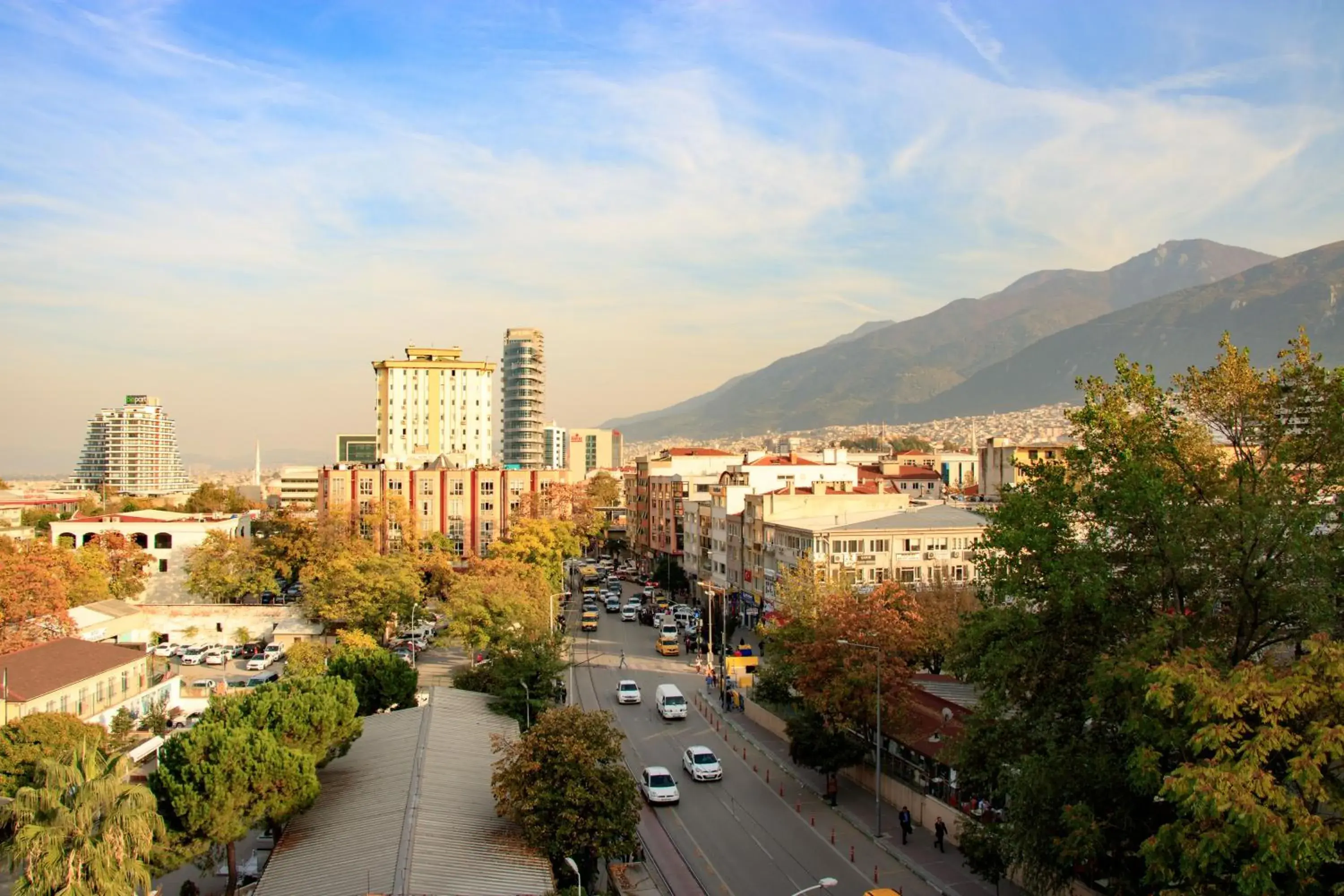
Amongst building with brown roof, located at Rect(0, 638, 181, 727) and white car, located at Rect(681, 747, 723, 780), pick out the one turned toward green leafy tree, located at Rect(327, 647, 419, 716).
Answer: the building with brown roof

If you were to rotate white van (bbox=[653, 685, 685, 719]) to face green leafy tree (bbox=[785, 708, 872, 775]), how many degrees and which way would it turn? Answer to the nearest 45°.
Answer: approximately 45° to its left

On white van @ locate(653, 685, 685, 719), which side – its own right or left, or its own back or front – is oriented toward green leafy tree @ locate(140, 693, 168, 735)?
right

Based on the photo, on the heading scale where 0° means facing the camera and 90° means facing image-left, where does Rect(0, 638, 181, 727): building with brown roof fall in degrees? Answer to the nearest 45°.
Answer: approximately 315°

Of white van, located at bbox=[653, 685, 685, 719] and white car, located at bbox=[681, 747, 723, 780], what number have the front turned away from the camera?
0

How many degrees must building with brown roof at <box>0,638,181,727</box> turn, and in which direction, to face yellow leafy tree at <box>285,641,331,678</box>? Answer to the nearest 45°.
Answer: approximately 45° to its left

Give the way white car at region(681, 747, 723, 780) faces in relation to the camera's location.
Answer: facing the viewer and to the right of the viewer

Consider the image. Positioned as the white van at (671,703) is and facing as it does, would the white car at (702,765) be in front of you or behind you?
in front

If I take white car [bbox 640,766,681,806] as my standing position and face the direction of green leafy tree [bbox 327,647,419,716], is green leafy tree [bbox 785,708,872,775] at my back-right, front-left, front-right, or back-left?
back-right

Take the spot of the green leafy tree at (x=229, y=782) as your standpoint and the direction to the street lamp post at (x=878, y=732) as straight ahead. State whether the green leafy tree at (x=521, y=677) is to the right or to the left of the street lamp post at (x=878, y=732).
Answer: left

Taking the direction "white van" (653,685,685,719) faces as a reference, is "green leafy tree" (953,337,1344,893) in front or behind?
in front

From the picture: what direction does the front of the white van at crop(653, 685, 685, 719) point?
toward the camera

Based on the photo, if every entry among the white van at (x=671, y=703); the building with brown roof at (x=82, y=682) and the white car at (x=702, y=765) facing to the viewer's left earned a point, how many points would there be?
0

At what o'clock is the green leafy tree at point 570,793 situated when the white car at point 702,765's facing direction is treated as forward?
The green leafy tree is roughly at 2 o'clock from the white car.

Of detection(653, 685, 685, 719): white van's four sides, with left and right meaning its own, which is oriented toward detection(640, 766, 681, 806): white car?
front
